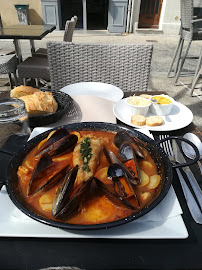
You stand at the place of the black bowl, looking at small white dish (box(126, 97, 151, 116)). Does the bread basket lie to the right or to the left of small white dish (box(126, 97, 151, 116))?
left
